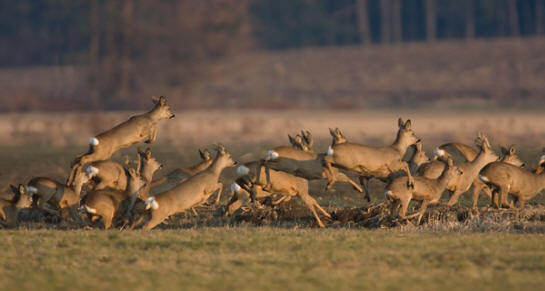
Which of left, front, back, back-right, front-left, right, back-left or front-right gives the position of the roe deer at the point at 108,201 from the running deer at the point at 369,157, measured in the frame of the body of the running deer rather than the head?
back

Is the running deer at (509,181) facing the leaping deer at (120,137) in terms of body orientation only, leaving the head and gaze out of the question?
no

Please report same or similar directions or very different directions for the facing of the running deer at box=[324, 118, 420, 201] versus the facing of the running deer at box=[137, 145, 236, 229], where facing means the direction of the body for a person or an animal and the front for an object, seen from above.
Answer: same or similar directions

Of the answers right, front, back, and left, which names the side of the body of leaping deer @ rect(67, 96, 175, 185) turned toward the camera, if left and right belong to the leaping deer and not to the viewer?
right

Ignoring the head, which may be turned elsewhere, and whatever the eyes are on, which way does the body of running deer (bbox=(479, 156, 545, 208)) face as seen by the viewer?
to the viewer's right

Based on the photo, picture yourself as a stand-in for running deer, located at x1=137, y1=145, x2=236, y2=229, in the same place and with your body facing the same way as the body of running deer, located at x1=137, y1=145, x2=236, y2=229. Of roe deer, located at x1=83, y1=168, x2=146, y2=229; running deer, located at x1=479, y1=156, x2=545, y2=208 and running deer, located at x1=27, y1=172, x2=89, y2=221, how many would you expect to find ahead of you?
1

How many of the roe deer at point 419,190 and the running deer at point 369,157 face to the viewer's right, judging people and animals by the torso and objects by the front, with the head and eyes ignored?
2

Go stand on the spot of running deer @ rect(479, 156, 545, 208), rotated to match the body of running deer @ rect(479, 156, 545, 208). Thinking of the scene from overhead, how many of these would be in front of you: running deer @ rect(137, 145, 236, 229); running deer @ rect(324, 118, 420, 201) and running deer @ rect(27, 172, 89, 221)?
0

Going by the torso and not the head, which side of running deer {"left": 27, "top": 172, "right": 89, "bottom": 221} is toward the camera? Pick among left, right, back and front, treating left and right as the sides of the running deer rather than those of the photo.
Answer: right

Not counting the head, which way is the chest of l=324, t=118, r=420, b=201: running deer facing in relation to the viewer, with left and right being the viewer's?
facing to the right of the viewer

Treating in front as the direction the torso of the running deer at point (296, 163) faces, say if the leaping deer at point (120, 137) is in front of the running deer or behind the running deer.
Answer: behind

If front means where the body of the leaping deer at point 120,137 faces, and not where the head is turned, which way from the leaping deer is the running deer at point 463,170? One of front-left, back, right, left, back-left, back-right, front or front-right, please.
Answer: front

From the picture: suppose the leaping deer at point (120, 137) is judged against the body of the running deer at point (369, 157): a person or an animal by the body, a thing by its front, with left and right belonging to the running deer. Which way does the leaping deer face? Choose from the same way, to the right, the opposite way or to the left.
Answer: the same way

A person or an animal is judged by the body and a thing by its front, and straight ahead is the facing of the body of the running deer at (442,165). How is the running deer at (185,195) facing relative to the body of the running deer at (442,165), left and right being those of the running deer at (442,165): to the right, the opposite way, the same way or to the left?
the same way

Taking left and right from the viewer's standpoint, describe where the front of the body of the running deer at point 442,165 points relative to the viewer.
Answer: facing to the right of the viewer

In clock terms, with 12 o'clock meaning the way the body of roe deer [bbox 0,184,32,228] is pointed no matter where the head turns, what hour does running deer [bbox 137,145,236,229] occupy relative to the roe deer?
The running deer is roughly at 1 o'clock from the roe deer.

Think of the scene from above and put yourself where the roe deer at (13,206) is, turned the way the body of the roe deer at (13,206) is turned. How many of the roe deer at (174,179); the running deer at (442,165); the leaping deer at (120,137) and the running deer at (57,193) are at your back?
0

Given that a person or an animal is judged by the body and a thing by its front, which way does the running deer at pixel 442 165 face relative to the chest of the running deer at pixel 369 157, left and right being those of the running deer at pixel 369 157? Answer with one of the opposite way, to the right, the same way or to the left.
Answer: the same way

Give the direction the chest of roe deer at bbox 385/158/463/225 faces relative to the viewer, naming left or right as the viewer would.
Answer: facing to the right of the viewer
